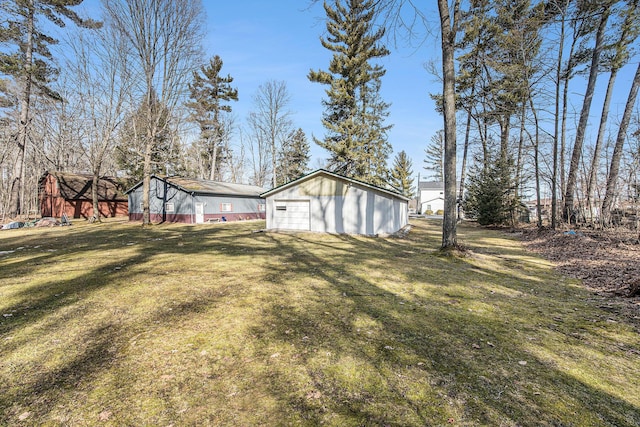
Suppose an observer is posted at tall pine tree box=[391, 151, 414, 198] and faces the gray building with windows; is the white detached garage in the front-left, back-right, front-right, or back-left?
front-left

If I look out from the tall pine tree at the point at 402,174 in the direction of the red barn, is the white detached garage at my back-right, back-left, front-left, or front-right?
front-left

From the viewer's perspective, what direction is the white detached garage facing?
toward the camera

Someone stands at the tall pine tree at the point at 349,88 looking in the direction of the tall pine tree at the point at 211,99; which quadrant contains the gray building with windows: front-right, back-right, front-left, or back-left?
front-left

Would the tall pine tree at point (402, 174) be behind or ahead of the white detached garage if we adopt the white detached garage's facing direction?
behind

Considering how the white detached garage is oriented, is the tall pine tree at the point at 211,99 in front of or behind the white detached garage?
behind

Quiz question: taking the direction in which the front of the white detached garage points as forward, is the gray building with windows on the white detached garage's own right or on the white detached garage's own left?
on the white detached garage's own right

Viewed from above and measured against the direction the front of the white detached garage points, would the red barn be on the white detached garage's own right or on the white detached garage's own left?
on the white detached garage's own right
